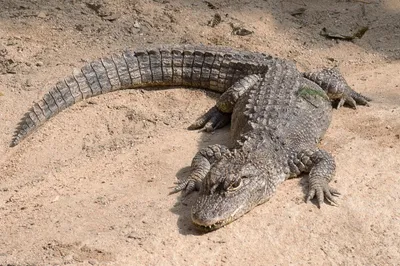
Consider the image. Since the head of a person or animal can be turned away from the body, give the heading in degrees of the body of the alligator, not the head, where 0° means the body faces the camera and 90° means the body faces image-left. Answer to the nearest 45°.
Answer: approximately 45°
